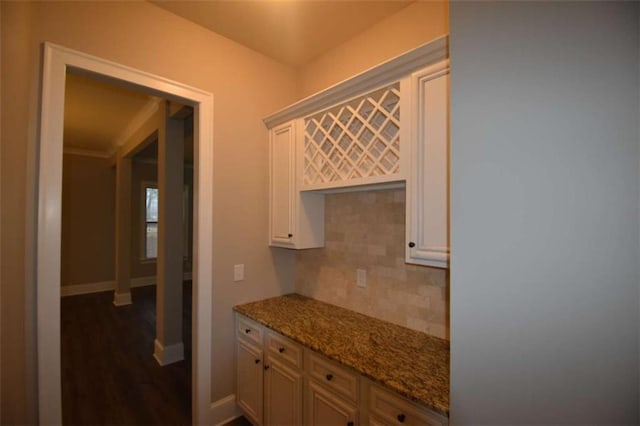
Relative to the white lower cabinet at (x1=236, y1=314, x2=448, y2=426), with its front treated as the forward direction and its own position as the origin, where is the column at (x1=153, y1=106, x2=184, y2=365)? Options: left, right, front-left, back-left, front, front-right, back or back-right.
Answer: right

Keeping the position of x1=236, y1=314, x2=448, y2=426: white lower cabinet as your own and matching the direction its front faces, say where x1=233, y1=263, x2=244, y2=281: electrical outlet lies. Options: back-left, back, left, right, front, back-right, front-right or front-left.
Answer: right

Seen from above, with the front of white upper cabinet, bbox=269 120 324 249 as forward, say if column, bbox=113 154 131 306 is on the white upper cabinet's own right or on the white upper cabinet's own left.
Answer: on the white upper cabinet's own right

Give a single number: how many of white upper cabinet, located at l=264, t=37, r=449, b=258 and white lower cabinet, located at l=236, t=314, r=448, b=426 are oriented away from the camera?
0

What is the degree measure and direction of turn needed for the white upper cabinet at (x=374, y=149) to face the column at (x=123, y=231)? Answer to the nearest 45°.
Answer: approximately 90° to its right

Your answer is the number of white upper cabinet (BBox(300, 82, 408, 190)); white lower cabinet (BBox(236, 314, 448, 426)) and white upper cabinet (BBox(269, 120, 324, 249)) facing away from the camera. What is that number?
0

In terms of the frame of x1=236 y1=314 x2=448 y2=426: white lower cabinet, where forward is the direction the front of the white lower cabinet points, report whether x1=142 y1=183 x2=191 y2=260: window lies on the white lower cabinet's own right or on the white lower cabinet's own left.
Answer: on the white lower cabinet's own right

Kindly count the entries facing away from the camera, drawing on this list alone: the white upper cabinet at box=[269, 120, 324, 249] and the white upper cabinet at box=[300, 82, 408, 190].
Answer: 0

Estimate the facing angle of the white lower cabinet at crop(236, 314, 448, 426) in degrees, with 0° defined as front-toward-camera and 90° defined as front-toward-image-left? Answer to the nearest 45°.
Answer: approximately 45°

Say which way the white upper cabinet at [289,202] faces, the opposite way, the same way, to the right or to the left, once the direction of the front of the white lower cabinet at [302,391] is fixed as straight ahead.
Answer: the same way

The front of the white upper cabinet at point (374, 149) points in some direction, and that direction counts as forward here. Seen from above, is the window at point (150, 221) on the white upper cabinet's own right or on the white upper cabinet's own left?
on the white upper cabinet's own right

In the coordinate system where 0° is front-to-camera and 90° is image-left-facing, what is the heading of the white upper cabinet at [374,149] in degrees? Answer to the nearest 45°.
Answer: approximately 45°

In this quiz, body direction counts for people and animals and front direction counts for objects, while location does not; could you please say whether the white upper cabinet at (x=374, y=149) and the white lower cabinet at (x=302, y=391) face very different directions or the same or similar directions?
same or similar directions

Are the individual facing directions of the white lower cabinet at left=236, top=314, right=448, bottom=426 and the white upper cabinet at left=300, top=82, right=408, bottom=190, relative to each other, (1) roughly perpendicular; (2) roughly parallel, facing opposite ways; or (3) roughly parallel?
roughly parallel
